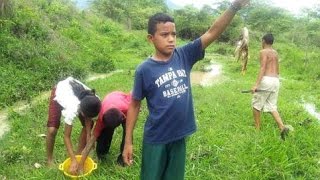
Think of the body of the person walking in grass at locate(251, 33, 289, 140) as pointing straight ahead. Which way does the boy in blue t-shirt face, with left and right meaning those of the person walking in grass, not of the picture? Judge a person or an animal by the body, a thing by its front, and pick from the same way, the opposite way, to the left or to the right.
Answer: the opposite way

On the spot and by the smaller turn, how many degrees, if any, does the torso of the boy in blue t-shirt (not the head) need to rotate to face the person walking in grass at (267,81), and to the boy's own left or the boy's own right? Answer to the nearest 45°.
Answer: approximately 90° to the boy's own left

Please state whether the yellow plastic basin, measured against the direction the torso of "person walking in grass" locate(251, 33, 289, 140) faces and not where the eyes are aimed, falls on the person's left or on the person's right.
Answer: on the person's left

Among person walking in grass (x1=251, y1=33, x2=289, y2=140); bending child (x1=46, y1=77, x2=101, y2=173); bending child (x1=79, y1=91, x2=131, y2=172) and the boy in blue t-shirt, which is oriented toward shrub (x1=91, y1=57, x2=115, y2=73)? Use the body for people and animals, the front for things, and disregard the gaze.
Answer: the person walking in grass

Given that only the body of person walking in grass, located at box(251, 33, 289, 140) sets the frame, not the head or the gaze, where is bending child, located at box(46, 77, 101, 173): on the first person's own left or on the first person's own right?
on the first person's own left

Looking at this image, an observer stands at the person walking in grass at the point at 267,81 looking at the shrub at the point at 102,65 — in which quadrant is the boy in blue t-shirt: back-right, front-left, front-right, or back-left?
back-left

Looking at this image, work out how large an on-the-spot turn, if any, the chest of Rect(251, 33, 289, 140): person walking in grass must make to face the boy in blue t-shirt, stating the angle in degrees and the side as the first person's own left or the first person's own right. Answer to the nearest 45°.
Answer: approximately 135° to the first person's own left

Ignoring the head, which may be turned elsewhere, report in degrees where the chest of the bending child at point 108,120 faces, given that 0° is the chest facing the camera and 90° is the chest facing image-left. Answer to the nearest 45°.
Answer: approximately 45°

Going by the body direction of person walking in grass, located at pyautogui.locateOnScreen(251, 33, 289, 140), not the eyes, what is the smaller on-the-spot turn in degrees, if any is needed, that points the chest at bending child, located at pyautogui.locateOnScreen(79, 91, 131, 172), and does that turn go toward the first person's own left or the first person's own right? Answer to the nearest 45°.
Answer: approximately 90° to the first person's own left
